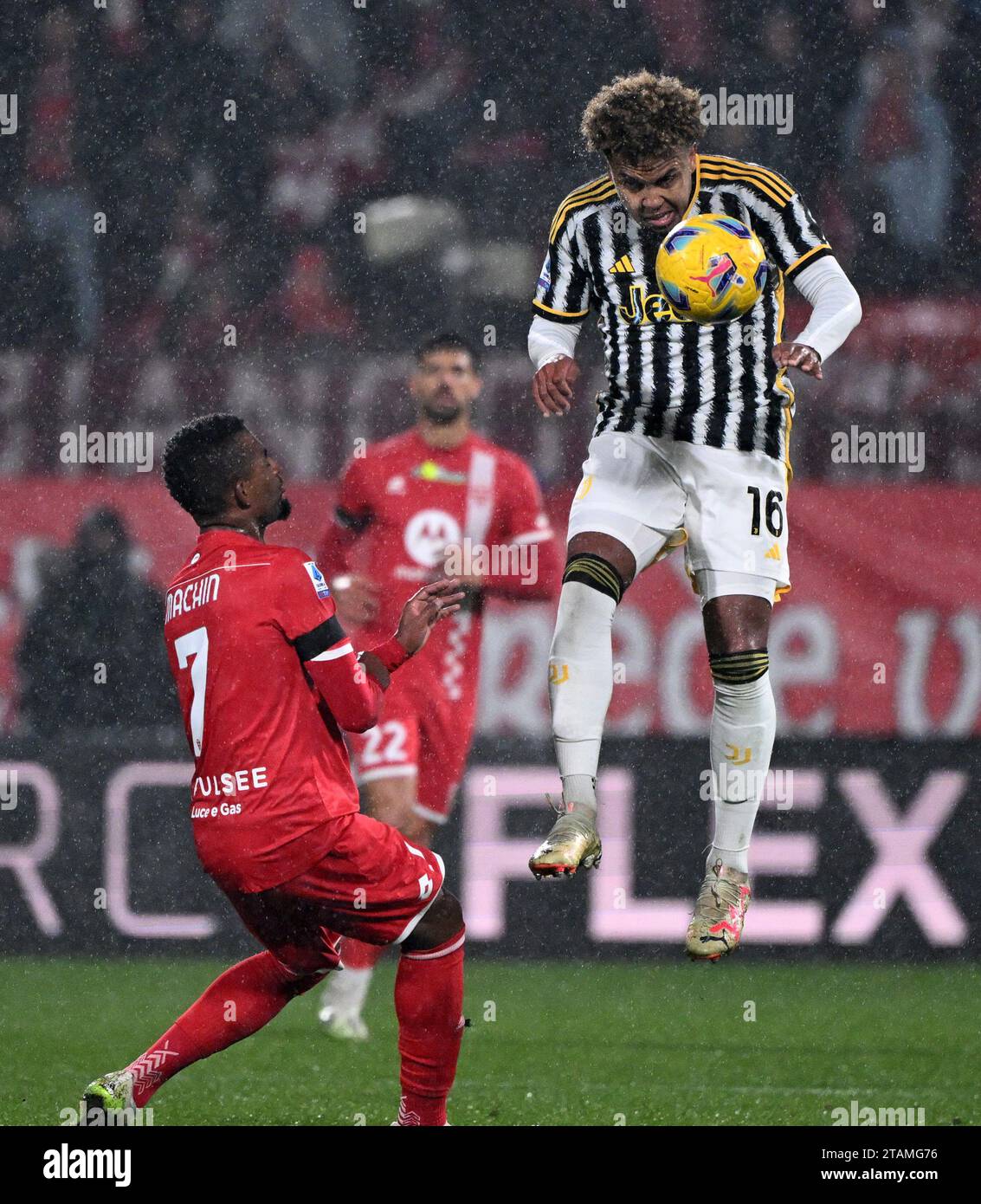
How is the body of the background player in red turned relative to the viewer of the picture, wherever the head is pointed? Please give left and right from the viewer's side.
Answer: facing the viewer

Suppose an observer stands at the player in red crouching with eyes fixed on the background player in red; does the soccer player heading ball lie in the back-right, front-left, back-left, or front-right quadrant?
front-right

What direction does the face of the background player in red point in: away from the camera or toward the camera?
toward the camera

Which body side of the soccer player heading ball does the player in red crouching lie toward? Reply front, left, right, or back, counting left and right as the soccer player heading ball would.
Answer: right

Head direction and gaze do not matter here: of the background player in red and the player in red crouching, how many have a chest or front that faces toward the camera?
1

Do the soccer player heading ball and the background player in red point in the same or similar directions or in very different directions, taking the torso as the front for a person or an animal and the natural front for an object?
same or similar directions

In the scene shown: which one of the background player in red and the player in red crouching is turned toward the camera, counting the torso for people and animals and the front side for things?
the background player in red

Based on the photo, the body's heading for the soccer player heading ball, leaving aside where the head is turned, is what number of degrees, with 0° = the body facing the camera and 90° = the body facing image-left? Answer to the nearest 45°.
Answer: approximately 0°

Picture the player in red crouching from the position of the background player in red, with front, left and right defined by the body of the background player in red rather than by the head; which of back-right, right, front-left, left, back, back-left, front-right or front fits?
front

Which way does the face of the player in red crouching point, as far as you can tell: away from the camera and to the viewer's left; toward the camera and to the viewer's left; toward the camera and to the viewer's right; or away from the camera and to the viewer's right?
away from the camera and to the viewer's right

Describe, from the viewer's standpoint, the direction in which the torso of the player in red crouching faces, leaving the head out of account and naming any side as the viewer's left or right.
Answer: facing away from the viewer and to the right of the viewer

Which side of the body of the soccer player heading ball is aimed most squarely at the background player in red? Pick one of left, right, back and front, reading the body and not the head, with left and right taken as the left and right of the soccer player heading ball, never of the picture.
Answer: back

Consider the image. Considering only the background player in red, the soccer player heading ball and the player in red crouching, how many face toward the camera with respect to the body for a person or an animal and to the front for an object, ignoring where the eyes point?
2
